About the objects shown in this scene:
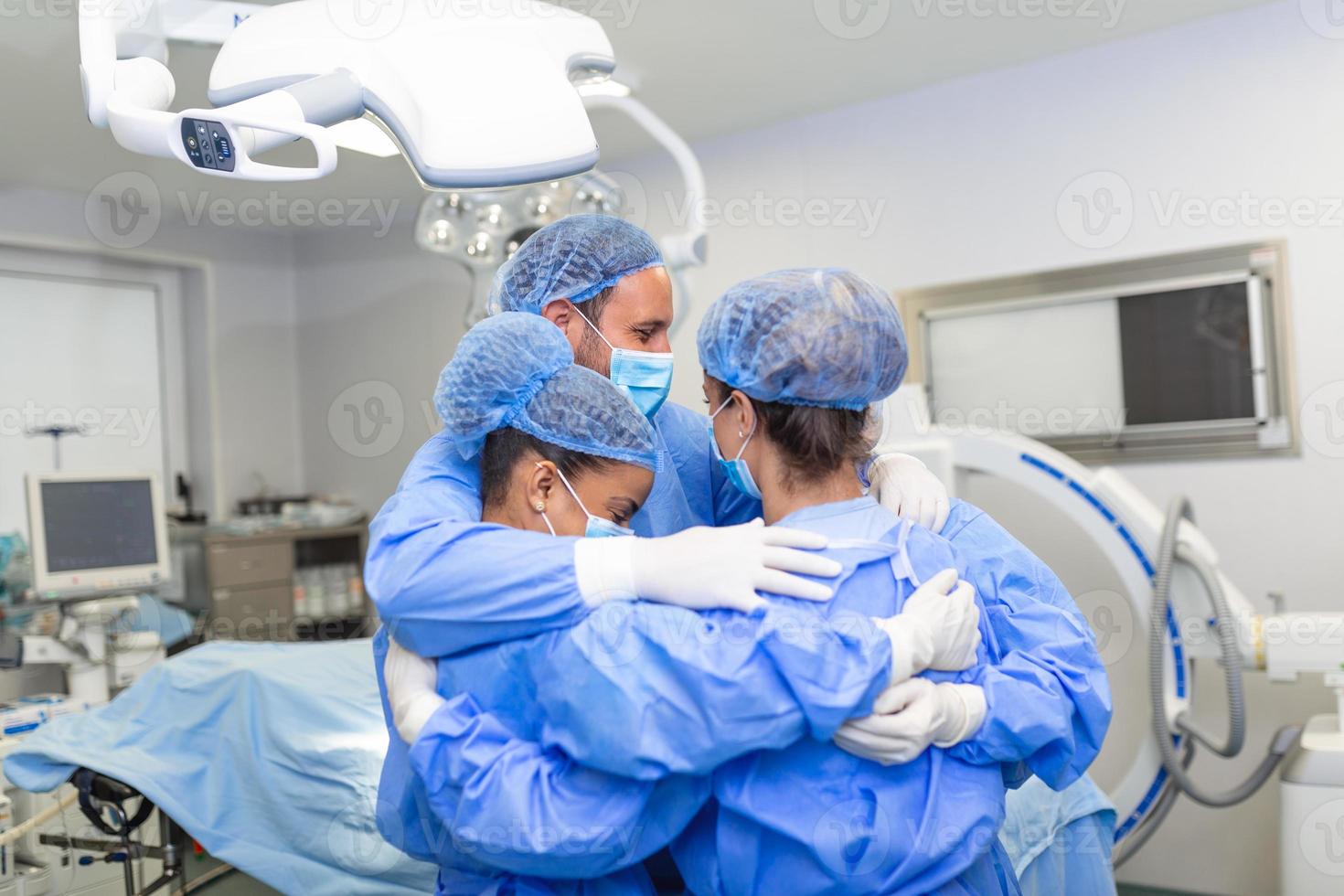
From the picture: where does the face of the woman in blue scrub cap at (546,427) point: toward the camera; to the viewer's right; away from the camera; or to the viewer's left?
to the viewer's right

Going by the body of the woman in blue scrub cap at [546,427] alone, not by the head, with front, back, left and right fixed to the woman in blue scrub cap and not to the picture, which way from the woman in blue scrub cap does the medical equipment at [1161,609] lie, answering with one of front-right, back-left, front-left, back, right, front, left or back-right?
front-left

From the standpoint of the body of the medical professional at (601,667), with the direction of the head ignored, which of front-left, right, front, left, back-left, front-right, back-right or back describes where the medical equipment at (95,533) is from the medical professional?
back-left

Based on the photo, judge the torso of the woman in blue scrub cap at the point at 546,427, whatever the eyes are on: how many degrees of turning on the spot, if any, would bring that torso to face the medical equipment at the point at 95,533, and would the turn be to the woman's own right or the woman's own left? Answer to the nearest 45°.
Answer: approximately 135° to the woman's own left

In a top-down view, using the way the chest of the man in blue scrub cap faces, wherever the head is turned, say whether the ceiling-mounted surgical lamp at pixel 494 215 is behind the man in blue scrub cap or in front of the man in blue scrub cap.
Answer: behind

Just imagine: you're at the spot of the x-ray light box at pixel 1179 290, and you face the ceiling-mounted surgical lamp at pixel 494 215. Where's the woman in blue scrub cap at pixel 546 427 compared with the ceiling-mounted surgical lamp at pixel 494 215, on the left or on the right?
left

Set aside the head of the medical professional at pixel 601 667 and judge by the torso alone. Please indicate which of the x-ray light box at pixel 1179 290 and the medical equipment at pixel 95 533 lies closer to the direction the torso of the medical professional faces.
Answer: the x-ray light box

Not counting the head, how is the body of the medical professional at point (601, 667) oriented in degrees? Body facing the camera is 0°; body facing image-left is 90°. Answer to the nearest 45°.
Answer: approximately 270°

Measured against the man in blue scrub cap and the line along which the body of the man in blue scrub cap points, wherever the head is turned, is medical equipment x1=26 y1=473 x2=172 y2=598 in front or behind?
behind

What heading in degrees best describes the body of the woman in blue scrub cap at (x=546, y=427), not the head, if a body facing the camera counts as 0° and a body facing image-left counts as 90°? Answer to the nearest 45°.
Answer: approximately 270°

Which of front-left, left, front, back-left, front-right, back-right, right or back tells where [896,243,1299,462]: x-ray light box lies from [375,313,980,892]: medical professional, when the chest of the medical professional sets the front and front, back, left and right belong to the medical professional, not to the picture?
front-left

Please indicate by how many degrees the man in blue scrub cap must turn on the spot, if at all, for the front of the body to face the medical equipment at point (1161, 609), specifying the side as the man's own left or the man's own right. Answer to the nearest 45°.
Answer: approximately 90° to the man's own left

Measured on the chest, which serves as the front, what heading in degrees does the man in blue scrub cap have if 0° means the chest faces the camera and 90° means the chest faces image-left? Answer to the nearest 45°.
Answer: approximately 315°
